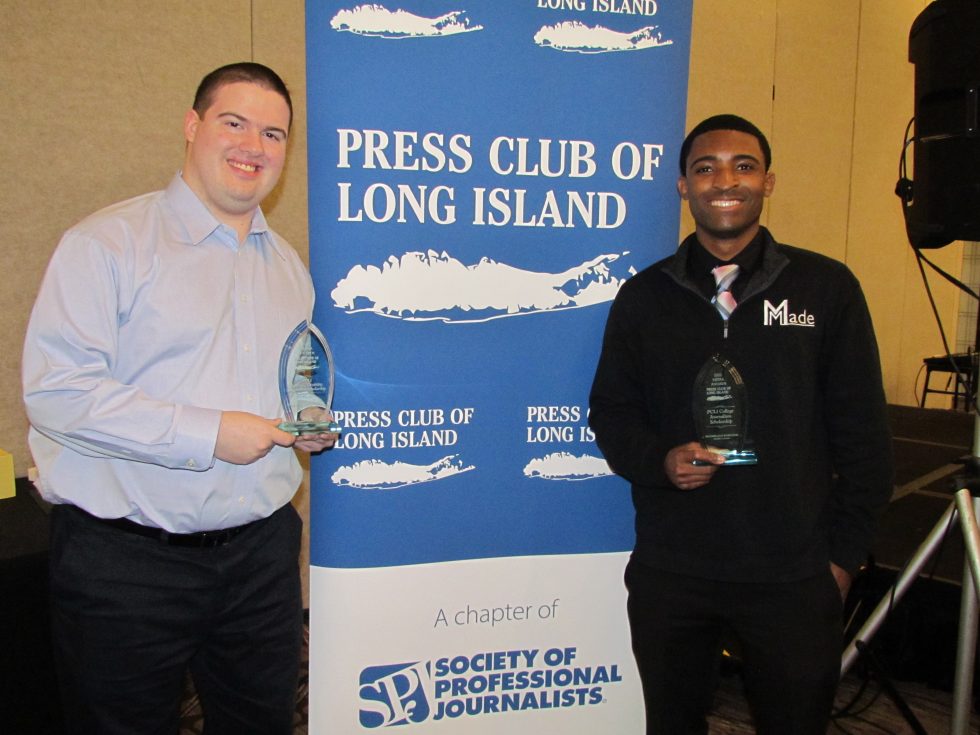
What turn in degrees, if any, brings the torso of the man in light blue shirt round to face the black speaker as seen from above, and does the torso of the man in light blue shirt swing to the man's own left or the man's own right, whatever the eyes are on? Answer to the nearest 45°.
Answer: approximately 45° to the man's own left

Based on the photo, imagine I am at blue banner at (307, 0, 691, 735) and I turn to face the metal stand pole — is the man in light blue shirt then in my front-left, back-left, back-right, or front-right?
back-right

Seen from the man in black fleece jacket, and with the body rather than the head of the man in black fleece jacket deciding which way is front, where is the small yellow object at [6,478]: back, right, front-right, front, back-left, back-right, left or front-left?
right

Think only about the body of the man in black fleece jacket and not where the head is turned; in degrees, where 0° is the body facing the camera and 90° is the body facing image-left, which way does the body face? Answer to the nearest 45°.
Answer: approximately 0°

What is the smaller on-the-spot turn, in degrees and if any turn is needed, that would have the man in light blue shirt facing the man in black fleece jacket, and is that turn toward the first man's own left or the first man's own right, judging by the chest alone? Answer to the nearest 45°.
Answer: approximately 45° to the first man's own left

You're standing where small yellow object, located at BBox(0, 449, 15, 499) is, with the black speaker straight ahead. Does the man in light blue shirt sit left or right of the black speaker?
right

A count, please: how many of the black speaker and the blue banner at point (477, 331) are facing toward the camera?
1
